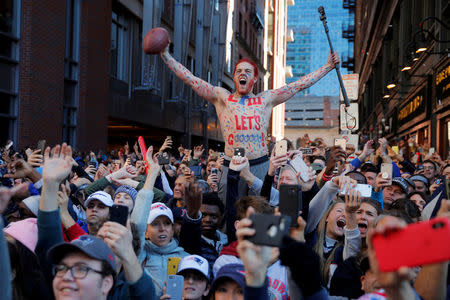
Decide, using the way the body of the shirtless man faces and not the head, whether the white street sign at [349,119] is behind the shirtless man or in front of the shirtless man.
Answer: behind

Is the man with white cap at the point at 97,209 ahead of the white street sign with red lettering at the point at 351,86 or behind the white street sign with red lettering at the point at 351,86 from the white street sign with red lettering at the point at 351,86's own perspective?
ahead

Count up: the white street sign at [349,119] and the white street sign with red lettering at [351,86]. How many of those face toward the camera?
2

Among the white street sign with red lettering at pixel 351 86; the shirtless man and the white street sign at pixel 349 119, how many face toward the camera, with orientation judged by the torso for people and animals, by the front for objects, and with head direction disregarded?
3

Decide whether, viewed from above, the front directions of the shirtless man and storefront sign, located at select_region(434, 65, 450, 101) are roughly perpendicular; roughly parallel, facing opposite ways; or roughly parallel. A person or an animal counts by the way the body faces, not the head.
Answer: roughly perpendicular

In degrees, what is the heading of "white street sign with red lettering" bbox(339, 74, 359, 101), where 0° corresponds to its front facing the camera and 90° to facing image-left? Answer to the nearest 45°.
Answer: approximately 0°

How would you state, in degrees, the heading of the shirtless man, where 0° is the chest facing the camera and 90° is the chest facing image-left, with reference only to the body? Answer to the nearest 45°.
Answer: approximately 0°
